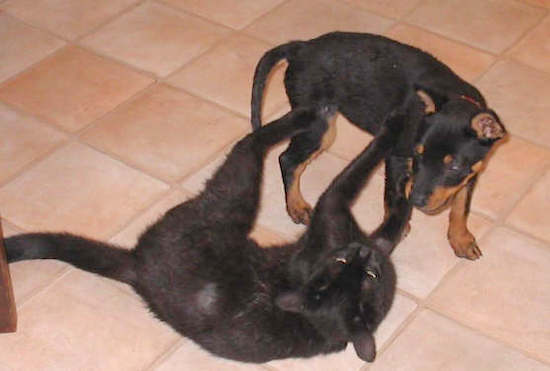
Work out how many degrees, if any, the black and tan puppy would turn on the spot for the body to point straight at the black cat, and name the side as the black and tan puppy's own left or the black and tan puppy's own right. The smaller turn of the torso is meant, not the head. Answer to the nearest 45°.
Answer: approximately 90° to the black and tan puppy's own right

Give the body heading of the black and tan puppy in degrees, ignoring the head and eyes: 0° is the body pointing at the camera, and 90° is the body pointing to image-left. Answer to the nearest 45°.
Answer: approximately 315°
